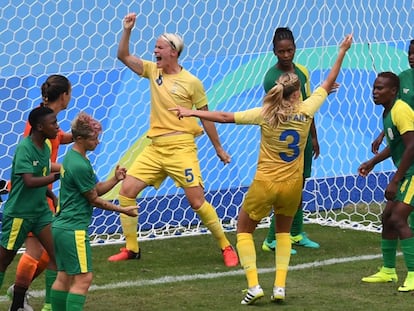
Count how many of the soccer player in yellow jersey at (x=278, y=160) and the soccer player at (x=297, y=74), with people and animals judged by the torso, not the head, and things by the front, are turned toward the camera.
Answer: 1

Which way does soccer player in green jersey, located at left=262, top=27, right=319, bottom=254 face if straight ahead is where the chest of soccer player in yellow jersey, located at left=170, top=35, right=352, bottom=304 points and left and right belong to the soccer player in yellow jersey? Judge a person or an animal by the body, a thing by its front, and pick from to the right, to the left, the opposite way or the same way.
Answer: the opposite way

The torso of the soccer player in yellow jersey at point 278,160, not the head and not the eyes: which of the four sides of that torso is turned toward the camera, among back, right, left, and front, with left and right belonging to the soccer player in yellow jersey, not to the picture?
back

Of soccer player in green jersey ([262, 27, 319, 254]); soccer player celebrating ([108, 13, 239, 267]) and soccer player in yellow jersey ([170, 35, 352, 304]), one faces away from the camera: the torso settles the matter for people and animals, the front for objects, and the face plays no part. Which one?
the soccer player in yellow jersey

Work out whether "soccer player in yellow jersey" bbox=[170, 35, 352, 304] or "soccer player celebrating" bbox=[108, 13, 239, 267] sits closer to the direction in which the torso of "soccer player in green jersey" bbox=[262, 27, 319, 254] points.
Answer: the soccer player in yellow jersey

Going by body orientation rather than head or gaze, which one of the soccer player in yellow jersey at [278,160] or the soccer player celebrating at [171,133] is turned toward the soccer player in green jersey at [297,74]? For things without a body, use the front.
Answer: the soccer player in yellow jersey

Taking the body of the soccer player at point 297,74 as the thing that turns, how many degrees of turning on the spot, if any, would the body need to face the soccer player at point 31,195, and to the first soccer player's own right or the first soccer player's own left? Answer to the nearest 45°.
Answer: approximately 45° to the first soccer player's own right

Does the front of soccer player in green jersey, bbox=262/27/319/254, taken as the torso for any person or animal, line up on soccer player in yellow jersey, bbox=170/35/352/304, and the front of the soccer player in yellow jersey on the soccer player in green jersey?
yes

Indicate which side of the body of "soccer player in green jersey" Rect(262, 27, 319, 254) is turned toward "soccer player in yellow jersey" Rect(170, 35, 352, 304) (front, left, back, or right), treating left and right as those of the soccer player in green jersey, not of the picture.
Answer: front

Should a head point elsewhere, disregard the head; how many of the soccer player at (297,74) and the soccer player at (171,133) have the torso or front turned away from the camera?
0

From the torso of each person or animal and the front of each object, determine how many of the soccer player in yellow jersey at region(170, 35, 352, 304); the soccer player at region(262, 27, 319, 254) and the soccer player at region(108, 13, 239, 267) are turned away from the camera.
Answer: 1

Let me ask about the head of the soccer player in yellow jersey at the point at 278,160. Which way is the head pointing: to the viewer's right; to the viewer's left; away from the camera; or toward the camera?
away from the camera
